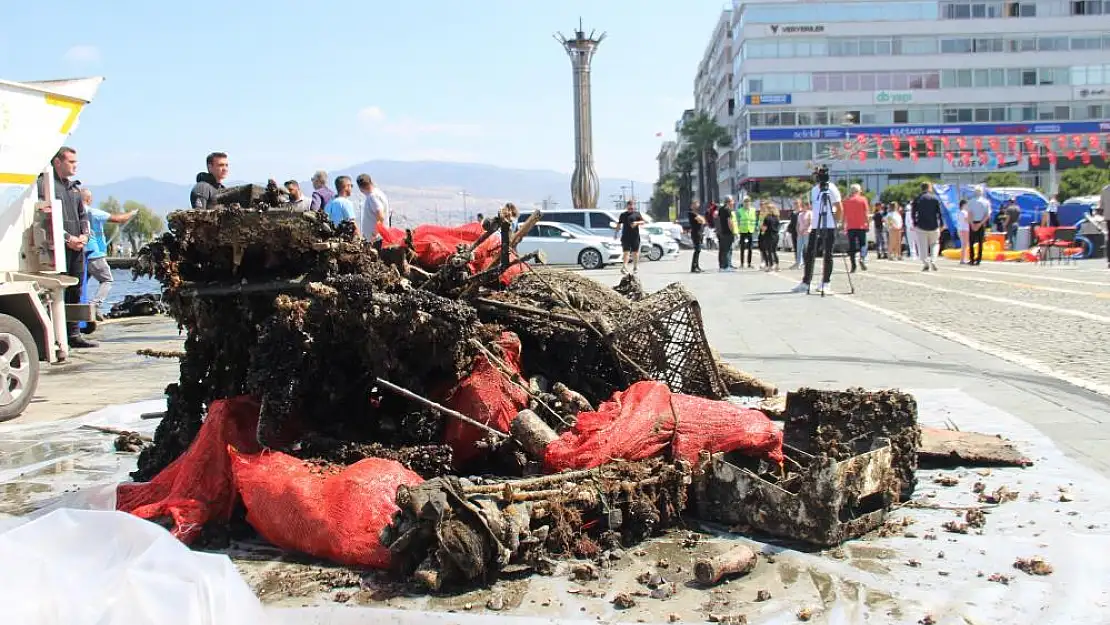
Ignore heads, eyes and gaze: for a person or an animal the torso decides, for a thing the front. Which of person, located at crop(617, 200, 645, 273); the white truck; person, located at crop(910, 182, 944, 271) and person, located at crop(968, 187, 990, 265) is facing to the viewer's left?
the white truck

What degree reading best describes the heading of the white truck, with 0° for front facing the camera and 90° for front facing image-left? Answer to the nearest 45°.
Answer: approximately 90°
